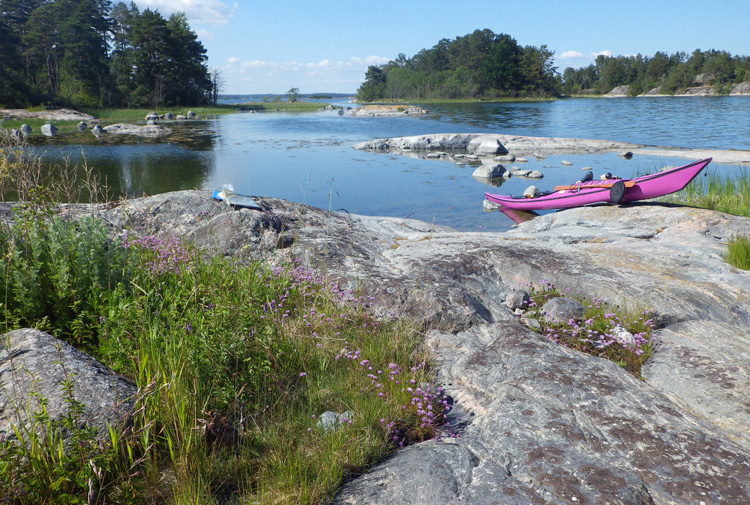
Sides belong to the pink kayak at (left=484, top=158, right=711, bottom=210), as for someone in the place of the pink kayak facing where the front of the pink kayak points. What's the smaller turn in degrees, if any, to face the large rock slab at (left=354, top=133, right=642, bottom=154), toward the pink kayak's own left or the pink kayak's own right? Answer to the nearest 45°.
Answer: approximately 90° to the pink kayak's own left

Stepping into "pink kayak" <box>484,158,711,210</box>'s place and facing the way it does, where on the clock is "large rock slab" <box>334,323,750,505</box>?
The large rock slab is roughly at 3 o'clock from the pink kayak.

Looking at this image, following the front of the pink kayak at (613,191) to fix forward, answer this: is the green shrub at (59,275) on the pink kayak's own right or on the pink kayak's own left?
on the pink kayak's own right

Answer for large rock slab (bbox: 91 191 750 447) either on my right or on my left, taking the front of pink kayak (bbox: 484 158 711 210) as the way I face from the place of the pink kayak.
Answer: on my right

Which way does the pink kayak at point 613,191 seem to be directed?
to the viewer's right

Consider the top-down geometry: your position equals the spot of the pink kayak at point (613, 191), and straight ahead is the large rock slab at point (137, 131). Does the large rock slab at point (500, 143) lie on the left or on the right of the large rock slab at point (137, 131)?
right

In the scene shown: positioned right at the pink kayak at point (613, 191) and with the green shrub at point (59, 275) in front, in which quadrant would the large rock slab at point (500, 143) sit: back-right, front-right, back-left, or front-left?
back-right

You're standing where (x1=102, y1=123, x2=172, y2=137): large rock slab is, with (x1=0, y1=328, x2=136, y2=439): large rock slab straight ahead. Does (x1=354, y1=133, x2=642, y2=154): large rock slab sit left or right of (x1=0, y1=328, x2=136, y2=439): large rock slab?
left

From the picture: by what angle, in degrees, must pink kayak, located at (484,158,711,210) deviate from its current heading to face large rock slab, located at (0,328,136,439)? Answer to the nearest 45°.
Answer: approximately 90° to its right
